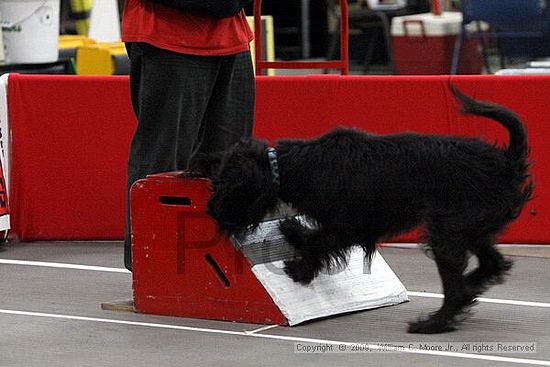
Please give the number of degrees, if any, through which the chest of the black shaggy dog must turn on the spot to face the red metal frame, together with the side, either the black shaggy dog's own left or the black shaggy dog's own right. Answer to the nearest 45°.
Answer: approximately 90° to the black shaggy dog's own right

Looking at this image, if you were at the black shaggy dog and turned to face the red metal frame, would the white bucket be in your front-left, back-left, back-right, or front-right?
front-left

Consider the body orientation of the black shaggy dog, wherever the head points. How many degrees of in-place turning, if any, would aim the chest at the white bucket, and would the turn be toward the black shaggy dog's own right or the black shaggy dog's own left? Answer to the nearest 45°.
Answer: approximately 45° to the black shaggy dog's own right

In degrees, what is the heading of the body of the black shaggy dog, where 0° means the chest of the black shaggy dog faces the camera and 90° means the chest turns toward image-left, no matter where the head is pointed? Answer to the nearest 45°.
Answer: approximately 90°
